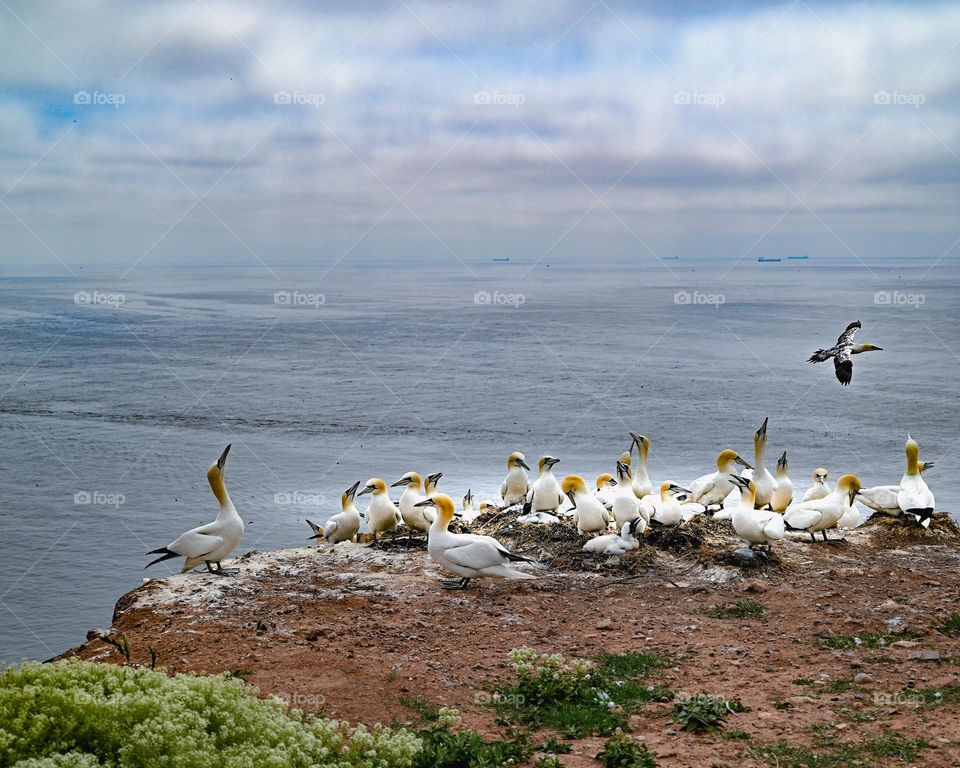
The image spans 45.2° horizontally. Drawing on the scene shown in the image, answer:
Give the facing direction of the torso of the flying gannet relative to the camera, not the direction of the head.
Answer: to the viewer's right

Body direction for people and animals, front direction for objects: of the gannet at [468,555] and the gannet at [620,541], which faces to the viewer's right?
the gannet at [620,541]

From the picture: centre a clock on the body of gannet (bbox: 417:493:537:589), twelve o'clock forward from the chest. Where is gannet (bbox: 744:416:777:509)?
gannet (bbox: 744:416:777:509) is roughly at 5 o'clock from gannet (bbox: 417:493:537:589).

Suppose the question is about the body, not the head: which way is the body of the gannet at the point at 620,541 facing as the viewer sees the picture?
to the viewer's right

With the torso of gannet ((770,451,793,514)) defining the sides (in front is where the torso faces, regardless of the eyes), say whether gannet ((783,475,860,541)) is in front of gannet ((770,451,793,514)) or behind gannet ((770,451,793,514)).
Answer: in front

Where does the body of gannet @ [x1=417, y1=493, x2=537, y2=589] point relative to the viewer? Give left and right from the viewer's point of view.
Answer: facing to the left of the viewer

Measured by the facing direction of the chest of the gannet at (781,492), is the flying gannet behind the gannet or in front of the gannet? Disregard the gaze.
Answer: behind

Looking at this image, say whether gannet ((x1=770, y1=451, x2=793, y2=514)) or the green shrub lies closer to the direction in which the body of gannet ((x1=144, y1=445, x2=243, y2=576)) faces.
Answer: the gannet

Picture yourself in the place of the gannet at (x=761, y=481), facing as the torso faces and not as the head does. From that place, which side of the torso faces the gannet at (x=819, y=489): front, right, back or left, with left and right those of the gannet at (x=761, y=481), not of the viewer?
left

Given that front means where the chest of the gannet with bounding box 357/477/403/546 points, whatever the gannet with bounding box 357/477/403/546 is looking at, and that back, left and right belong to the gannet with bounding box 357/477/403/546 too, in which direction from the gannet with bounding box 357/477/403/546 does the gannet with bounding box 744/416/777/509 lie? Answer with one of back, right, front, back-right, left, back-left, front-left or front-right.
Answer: back-left

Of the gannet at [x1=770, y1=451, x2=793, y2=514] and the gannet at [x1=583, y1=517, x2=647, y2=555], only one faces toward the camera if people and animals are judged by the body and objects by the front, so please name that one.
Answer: the gannet at [x1=770, y1=451, x2=793, y2=514]

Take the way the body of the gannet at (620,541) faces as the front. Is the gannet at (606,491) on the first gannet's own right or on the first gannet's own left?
on the first gannet's own left

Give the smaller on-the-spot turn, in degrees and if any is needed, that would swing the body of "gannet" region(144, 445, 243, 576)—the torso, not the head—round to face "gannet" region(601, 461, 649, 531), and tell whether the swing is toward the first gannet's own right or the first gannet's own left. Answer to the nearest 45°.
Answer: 0° — it already faces it

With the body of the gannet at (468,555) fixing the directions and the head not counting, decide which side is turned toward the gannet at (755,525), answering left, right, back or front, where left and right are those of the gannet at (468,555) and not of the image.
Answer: back

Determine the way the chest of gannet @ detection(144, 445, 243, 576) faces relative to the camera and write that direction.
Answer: to the viewer's right

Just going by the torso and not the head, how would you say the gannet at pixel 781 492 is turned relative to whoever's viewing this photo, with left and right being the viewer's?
facing the viewer

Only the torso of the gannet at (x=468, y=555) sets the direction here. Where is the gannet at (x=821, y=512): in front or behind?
behind

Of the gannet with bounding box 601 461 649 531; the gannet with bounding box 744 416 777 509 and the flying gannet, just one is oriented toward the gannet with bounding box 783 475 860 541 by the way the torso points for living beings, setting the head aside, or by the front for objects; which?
the gannet with bounding box 744 416 777 509
